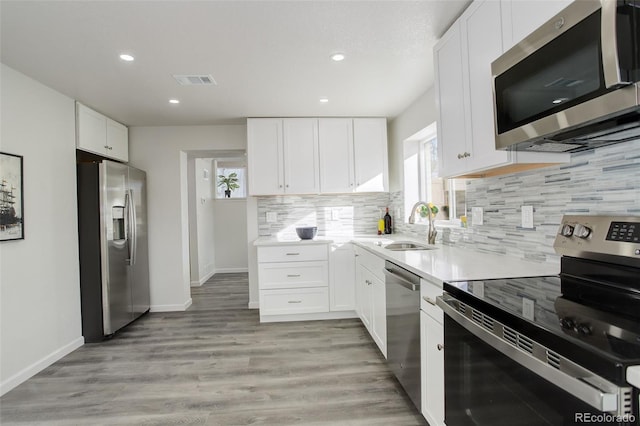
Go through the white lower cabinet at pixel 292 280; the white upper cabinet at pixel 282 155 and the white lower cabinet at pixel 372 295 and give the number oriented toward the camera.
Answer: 2

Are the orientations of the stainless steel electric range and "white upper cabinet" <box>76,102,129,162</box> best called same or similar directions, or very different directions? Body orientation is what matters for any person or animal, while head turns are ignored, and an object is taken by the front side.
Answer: very different directions

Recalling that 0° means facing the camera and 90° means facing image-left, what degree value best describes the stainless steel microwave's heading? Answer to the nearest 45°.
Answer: approximately 45°

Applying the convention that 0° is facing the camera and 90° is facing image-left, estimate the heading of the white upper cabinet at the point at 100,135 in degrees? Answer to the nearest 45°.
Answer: approximately 315°

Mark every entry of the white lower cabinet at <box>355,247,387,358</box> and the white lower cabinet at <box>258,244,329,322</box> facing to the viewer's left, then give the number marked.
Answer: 1

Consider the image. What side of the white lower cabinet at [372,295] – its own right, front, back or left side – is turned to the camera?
left

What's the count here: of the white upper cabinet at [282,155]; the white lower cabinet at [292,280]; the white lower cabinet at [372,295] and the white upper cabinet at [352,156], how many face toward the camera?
3

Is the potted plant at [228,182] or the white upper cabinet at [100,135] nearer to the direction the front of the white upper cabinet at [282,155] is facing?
the white upper cabinet

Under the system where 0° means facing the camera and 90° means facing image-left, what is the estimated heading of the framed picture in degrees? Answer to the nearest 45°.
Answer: approximately 315°
